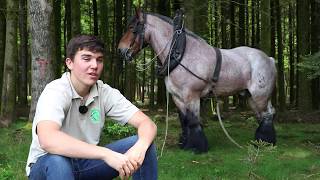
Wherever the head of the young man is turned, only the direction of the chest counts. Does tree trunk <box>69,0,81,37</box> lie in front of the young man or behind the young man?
behind

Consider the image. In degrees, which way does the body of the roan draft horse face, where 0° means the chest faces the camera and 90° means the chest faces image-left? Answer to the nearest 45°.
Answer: approximately 90°

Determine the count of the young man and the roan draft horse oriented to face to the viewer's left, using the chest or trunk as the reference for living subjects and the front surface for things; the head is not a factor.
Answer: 1

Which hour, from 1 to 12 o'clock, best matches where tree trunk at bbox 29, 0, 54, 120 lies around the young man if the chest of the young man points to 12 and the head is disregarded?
The tree trunk is roughly at 7 o'clock from the young man.

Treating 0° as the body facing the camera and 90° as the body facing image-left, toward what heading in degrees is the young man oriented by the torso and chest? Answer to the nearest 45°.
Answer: approximately 315°

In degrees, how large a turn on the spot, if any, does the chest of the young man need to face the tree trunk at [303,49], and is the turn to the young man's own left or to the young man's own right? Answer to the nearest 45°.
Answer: approximately 90° to the young man's own left

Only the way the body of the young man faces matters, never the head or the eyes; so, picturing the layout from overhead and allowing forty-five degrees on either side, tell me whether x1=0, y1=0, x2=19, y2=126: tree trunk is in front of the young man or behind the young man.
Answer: behind

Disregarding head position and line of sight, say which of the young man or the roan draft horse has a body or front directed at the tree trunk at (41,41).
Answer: the roan draft horse
